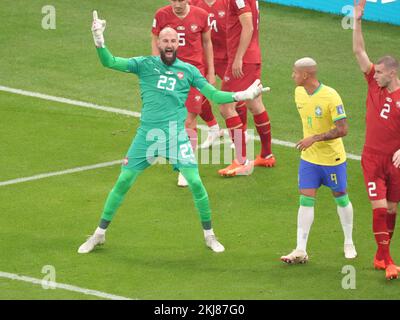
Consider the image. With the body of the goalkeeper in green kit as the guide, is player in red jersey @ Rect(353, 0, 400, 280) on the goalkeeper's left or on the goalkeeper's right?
on the goalkeeper's left

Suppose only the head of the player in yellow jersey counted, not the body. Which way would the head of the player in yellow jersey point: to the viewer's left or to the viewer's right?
to the viewer's left

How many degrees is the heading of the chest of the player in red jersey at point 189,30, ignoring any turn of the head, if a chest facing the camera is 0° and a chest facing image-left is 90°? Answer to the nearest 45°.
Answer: approximately 0°

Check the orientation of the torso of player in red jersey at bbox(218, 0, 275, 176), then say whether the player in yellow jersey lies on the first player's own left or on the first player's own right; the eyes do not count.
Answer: on the first player's own left
